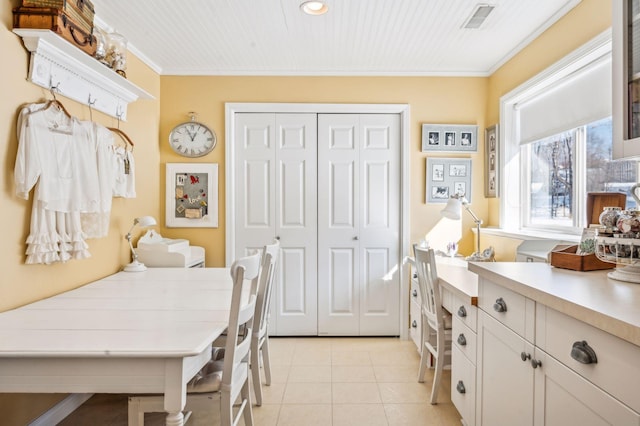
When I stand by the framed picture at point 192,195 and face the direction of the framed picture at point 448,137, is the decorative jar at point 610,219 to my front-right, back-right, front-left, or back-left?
front-right

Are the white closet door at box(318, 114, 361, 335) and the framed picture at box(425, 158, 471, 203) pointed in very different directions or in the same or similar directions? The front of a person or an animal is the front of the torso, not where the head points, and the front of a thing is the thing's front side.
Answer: same or similar directions

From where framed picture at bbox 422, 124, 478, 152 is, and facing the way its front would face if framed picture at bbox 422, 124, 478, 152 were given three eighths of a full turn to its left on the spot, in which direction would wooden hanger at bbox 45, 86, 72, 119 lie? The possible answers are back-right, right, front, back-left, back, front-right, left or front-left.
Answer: back

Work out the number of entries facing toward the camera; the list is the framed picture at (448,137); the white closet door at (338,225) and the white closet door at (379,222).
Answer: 3

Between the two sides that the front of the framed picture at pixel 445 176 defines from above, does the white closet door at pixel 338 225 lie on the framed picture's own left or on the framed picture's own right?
on the framed picture's own right

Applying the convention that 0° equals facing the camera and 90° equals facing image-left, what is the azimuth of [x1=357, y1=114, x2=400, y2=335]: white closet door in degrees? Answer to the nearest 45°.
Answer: approximately 0°

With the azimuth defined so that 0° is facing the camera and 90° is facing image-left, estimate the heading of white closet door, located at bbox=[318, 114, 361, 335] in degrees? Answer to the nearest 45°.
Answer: approximately 0°

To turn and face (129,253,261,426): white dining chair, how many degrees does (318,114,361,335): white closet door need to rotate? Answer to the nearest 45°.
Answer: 0° — it already faces it

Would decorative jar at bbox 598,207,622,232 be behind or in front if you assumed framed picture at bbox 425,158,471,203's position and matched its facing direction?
in front

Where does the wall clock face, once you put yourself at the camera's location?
facing the viewer

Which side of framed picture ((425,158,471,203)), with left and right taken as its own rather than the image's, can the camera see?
front

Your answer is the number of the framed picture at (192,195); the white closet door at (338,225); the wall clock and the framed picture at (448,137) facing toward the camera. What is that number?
4

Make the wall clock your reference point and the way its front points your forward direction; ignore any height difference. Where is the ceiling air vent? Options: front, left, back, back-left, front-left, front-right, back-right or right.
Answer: front-left

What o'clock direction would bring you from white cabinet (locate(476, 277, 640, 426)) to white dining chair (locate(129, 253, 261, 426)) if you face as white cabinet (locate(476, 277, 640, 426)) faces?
The white dining chair is roughly at 1 o'clock from the white cabinet.

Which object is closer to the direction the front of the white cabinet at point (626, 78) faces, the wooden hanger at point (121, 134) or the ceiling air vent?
the wooden hanger

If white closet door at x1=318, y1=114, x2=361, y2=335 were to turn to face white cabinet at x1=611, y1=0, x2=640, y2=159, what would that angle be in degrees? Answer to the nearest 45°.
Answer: approximately 45° to its left

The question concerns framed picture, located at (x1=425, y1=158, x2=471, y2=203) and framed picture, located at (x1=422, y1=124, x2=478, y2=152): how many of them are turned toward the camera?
2

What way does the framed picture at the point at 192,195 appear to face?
toward the camera

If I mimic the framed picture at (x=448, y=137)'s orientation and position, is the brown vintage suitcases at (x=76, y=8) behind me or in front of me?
in front
